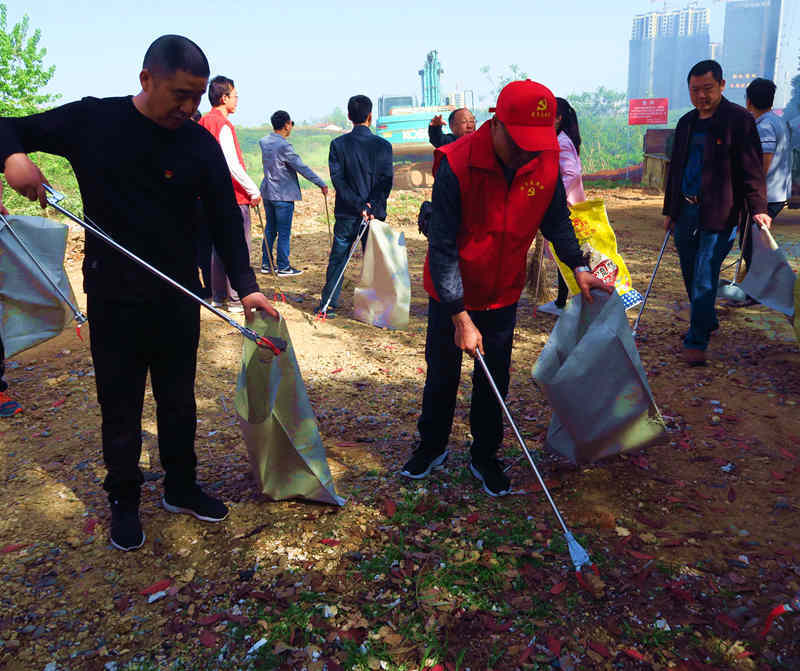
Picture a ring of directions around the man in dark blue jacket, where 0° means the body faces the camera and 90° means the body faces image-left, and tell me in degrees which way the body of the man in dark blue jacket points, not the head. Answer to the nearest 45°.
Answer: approximately 180°

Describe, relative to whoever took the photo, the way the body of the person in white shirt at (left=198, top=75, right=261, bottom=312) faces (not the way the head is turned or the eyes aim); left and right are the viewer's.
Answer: facing to the right of the viewer

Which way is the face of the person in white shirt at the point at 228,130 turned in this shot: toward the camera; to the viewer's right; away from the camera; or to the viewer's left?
to the viewer's right

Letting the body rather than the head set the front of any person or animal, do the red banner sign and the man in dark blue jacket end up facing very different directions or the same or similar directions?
very different directions

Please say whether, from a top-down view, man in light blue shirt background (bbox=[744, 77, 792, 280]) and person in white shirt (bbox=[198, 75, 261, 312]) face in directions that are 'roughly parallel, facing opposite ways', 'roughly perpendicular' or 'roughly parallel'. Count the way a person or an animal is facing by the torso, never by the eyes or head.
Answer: roughly perpendicular
